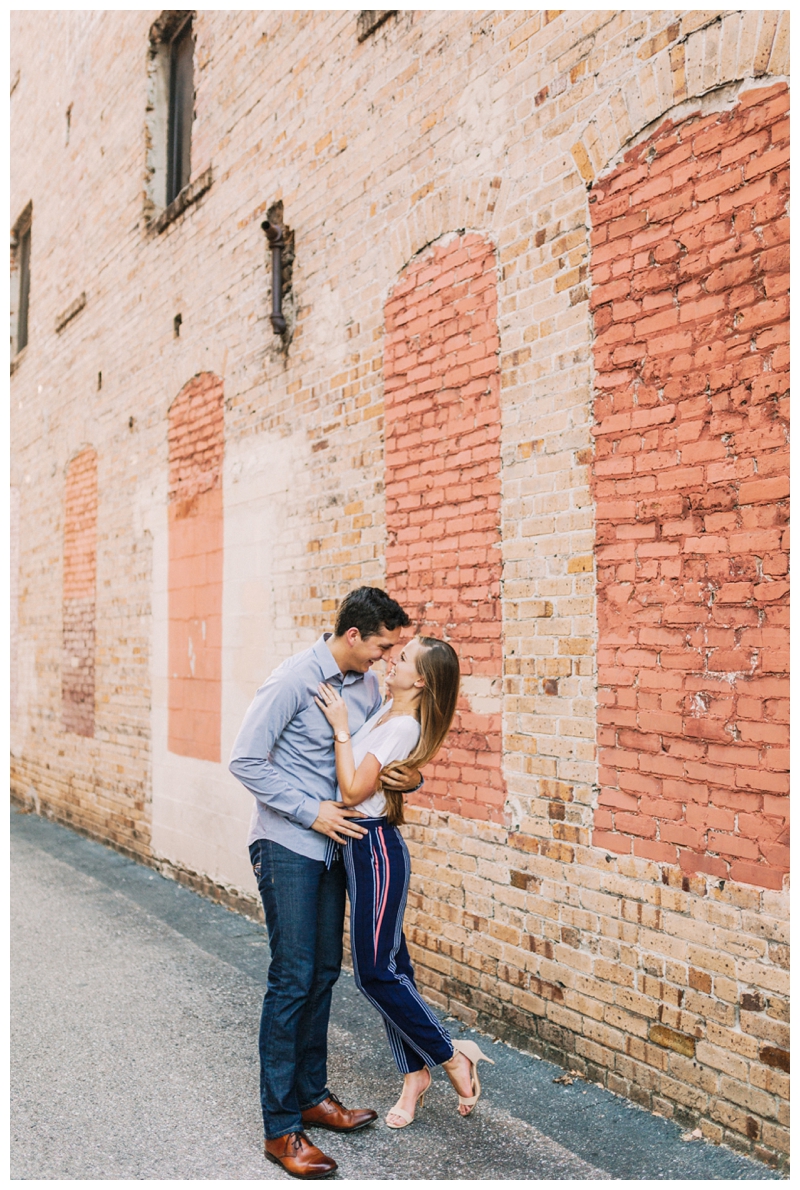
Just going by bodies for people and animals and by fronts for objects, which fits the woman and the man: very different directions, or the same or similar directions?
very different directions

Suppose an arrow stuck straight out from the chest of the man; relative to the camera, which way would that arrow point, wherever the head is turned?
to the viewer's right

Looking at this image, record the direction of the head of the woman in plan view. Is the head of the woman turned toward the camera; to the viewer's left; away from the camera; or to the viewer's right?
to the viewer's left

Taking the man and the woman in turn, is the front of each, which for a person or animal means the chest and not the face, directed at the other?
yes

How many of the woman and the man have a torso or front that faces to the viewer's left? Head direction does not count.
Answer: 1

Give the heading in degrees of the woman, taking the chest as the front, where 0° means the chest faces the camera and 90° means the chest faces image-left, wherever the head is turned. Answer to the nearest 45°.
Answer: approximately 90°
